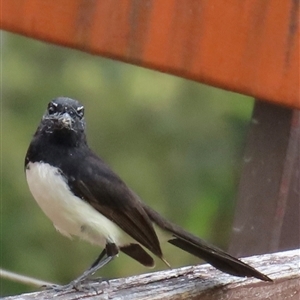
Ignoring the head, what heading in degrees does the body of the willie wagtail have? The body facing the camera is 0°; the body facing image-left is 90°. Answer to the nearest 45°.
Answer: approximately 45°

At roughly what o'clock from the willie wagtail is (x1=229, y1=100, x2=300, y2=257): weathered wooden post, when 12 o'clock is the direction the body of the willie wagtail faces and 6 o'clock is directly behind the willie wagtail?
The weathered wooden post is roughly at 7 o'clock from the willie wagtail.
